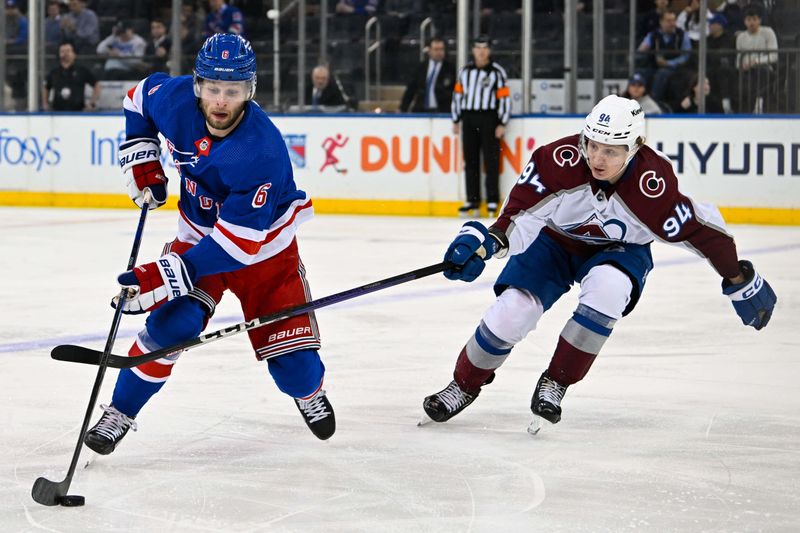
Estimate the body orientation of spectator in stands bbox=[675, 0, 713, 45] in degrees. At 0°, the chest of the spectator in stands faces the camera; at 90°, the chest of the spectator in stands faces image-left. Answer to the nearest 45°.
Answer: approximately 0°

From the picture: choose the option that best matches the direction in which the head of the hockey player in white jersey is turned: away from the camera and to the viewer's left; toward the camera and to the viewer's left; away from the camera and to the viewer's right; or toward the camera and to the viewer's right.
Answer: toward the camera and to the viewer's left

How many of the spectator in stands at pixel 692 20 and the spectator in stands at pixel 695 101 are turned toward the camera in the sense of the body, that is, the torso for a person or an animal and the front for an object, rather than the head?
2

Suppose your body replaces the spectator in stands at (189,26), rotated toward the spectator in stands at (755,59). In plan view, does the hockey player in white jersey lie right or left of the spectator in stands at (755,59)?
right

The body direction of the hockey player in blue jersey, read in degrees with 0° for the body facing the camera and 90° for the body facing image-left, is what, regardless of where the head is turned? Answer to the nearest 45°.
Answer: approximately 45°

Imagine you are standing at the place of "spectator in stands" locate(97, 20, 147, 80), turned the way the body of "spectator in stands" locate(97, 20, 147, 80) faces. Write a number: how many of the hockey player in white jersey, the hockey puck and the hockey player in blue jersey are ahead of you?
3
